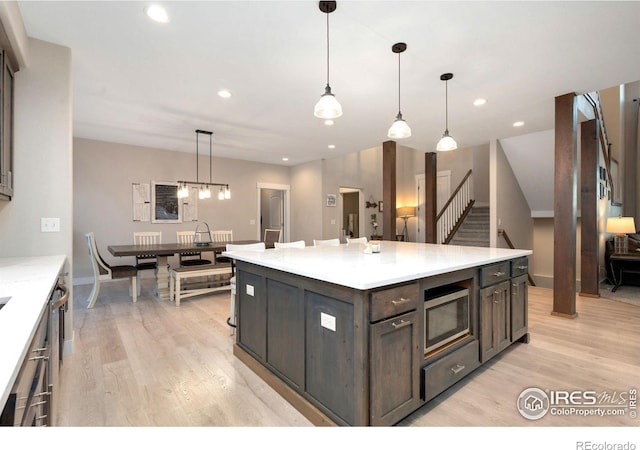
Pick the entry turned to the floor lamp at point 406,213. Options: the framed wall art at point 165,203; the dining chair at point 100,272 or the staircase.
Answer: the dining chair

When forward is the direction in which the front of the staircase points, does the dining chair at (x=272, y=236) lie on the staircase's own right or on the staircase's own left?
on the staircase's own right

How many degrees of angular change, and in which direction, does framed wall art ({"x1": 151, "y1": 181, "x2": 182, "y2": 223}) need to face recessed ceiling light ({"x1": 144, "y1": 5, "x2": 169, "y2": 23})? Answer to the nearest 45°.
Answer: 0° — it already faces it

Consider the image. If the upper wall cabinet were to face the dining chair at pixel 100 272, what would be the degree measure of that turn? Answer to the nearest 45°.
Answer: approximately 45° to its left

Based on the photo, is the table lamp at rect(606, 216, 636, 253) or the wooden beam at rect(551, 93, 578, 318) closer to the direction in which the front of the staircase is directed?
the wooden beam

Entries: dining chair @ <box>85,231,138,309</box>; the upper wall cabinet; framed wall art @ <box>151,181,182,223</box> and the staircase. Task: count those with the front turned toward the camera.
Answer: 2

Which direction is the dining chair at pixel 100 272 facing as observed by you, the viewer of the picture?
facing to the right of the viewer

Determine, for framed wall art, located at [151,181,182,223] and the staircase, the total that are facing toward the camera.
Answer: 2

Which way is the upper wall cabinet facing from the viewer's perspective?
to the viewer's right

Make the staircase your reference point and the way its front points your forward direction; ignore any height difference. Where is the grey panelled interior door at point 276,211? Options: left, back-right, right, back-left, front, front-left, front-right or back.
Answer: right

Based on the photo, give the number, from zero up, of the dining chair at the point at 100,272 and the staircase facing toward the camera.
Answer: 1

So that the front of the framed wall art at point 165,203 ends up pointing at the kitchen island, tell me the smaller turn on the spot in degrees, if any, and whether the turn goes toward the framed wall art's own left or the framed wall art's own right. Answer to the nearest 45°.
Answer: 0° — it already faces it

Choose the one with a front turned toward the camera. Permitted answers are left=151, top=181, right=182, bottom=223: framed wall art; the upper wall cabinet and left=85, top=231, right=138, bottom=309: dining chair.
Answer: the framed wall art

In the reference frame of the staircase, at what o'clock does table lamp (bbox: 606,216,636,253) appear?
The table lamp is roughly at 10 o'clock from the staircase.
